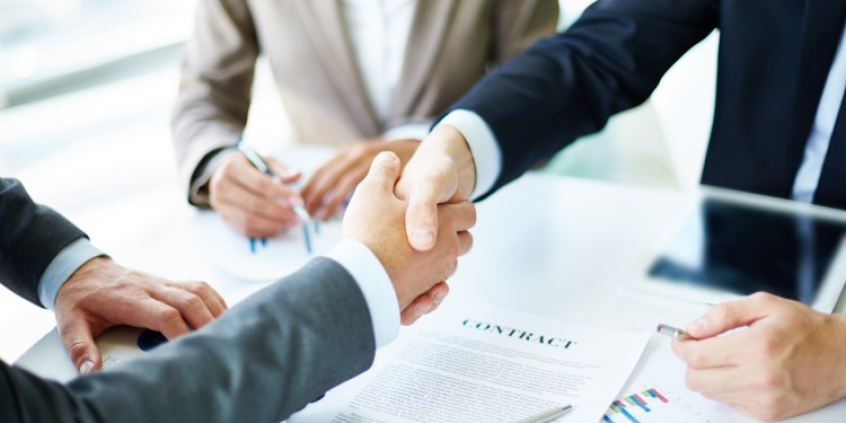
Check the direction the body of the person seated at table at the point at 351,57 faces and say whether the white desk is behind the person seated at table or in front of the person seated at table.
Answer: in front

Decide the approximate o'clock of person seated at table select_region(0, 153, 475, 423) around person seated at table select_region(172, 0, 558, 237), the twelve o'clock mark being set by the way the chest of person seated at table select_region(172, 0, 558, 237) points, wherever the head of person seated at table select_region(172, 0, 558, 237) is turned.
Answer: person seated at table select_region(0, 153, 475, 423) is roughly at 12 o'clock from person seated at table select_region(172, 0, 558, 237).

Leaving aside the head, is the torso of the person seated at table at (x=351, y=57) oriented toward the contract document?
yes

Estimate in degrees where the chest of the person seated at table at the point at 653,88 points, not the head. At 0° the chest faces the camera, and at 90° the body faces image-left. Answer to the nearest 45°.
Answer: approximately 45°

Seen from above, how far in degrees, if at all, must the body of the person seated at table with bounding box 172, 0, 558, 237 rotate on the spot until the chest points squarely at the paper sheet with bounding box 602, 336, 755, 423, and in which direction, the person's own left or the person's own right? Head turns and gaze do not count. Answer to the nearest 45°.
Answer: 0° — they already face it

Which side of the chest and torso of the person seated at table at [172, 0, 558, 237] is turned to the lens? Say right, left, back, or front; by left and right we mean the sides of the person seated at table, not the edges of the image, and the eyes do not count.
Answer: front

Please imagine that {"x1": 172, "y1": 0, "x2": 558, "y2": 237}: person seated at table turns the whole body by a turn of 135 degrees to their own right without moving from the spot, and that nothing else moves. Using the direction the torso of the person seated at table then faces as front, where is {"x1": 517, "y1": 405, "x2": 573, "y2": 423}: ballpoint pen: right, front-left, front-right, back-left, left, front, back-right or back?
back-left

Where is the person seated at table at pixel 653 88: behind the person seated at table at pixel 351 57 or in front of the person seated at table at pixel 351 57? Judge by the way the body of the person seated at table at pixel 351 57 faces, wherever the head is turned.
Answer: in front

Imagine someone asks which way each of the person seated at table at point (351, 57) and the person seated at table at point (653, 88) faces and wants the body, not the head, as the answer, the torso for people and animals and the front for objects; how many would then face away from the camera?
0
